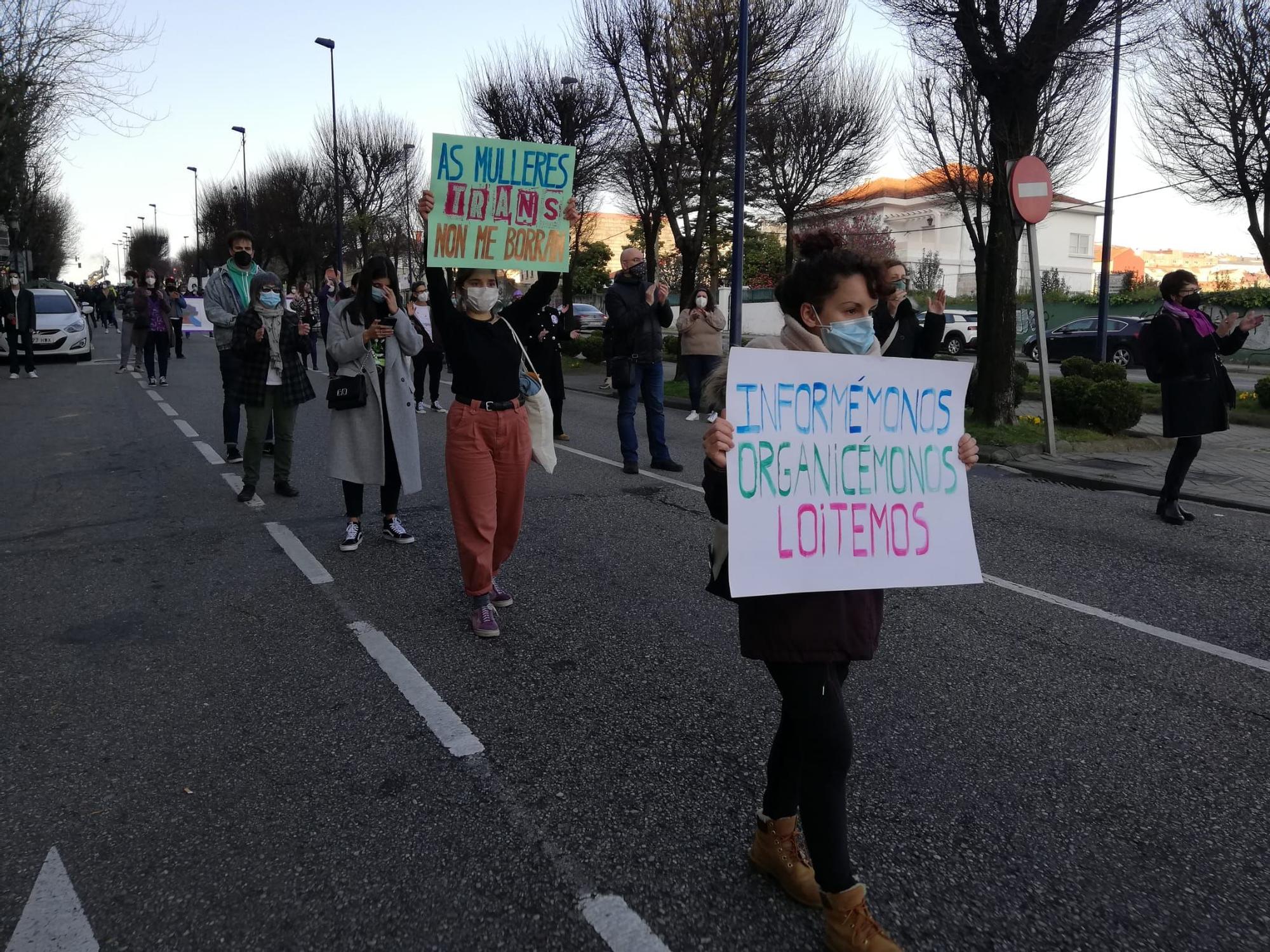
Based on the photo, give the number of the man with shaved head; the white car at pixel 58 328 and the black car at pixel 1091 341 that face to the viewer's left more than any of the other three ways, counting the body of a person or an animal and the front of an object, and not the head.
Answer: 1

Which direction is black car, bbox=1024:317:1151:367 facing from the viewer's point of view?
to the viewer's left

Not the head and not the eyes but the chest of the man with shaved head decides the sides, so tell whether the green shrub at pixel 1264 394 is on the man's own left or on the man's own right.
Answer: on the man's own left

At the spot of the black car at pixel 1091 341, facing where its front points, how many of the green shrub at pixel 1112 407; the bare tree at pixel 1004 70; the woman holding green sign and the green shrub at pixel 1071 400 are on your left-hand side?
4

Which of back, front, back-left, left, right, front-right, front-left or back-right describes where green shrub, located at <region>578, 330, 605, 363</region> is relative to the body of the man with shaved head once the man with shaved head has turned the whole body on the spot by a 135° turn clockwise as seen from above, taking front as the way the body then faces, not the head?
right

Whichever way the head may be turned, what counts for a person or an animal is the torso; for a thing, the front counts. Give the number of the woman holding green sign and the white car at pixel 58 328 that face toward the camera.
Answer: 2

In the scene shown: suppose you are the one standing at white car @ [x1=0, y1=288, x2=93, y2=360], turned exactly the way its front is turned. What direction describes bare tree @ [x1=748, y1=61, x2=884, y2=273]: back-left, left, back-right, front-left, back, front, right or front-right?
left

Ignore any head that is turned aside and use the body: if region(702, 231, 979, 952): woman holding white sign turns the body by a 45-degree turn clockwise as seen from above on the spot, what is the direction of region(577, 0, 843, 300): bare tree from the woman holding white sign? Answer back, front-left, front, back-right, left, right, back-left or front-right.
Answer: back

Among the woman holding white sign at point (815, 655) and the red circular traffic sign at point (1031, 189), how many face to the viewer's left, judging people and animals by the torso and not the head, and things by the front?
0

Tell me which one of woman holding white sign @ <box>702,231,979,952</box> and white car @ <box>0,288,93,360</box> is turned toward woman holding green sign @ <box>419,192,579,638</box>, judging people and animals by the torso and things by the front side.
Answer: the white car

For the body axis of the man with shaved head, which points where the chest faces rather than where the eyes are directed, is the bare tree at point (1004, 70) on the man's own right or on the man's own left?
on the man's own left

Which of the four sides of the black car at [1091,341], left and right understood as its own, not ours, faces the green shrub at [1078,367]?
left
